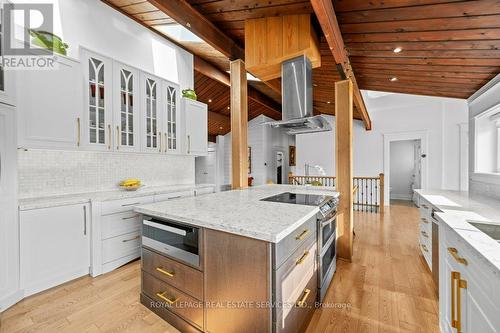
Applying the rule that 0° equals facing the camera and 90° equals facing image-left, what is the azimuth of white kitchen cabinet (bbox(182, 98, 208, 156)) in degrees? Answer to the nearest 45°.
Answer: approximately 315°

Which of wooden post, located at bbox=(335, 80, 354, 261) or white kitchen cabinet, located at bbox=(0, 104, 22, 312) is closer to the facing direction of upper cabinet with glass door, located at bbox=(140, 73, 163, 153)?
the wooden post

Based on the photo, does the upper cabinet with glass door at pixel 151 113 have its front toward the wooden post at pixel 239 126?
yes

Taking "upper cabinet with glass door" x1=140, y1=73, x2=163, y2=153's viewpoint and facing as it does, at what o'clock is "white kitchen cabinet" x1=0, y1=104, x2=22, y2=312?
The white kitchen cabinet is roughly at 3 o'clock from the upper cabinet with glass door.

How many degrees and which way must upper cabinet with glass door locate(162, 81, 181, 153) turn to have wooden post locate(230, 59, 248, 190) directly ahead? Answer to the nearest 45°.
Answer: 0° — it already faces it

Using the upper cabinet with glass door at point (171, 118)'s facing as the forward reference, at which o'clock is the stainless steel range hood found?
The stainless steel range hood is roughly at 12 o'clock from the upper cabinet with glass door.

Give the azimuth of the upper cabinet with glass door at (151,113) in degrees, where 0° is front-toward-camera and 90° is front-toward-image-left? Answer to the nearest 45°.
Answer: approximately 315°
